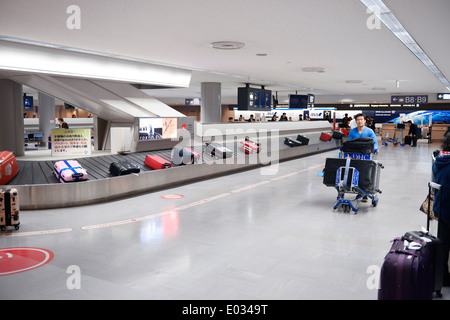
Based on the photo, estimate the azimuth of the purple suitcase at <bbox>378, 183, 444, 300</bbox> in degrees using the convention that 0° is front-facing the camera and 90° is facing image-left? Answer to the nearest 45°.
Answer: approximately 45°

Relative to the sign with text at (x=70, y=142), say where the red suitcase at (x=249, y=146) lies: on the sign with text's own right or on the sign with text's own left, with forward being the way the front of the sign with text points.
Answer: on the sign with text's own left
